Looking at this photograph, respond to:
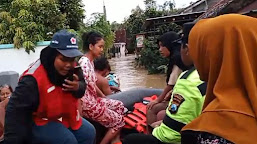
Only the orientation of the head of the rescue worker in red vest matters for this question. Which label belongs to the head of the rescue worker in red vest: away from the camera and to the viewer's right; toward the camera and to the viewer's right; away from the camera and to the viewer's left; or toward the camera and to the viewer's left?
toward the camera and to the viewer's right

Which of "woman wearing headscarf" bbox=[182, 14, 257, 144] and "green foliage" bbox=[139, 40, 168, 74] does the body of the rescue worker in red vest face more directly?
the woman wearing headscarf

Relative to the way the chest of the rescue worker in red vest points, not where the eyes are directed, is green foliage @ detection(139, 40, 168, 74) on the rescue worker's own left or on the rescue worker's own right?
on the rescue worker's own left

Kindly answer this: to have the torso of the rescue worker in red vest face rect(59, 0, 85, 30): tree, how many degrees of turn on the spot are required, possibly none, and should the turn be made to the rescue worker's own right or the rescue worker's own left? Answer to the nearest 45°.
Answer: approximately 135° to the rescue worker's own left

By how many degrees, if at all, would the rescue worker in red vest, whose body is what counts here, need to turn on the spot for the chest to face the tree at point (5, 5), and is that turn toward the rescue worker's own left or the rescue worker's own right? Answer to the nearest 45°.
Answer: approximately 135° to the rescue worker's own left

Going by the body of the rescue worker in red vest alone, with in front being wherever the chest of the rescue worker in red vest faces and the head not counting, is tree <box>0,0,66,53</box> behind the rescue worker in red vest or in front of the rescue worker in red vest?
behind

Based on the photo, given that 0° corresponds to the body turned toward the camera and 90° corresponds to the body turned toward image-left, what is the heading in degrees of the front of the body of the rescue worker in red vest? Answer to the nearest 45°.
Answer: approximately 315°

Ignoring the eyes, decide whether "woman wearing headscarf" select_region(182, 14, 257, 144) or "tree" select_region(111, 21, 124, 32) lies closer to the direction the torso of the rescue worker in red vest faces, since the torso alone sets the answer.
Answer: the woman wearing headscarf

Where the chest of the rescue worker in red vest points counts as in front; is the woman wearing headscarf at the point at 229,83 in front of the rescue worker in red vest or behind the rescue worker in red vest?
in front

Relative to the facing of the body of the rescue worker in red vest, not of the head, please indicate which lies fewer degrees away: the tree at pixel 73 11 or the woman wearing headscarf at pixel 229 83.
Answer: the woman wearing headscarf

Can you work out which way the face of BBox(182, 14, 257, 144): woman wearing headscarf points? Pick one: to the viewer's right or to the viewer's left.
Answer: to the viewer's left

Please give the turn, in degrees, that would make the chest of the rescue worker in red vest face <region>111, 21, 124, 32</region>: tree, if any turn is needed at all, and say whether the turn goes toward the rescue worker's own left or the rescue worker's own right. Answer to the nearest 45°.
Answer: approximately 135° to the rescue worker's own left
